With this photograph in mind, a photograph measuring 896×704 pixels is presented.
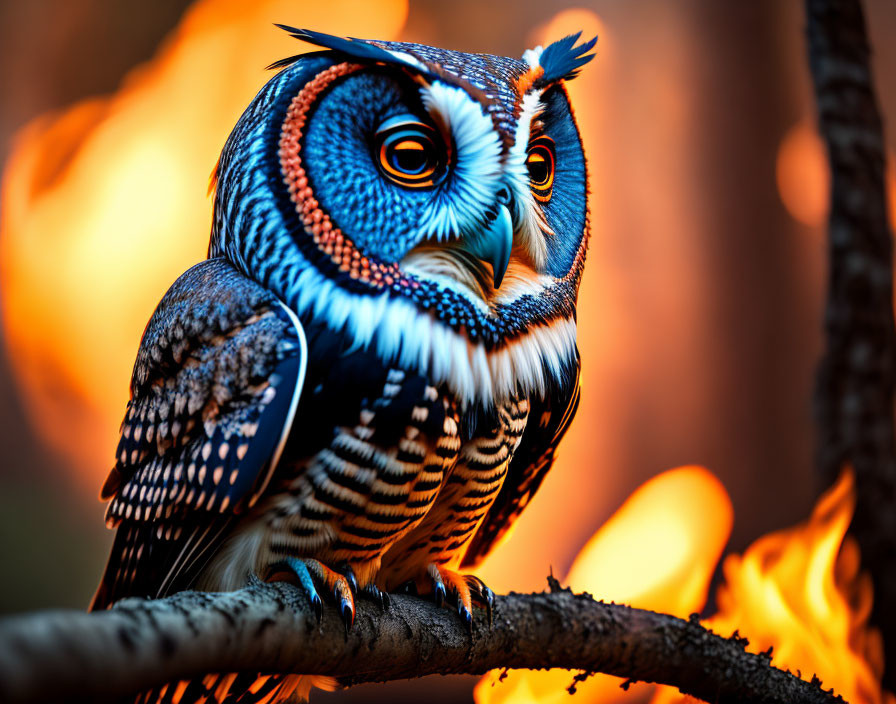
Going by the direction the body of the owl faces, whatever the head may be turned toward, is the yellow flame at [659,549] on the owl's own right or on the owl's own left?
on the owl's own left

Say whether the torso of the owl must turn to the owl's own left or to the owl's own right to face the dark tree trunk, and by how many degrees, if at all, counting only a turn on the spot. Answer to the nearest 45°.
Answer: approximately 90° to the owl's own left

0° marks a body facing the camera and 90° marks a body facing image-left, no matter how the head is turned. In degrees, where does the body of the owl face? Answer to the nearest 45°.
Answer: approximately 315°

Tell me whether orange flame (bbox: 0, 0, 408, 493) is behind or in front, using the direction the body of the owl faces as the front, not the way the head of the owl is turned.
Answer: behind

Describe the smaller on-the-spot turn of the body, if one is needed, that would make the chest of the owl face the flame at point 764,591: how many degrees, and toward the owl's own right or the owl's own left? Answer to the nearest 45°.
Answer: approximately 90° to the owl's own left
